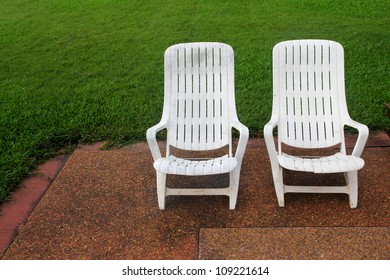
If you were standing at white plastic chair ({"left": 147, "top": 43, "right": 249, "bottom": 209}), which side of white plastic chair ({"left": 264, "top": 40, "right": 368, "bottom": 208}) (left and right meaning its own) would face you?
right

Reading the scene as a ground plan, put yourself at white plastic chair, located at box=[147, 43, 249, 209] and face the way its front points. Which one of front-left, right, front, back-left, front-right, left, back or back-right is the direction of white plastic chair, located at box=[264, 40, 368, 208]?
left

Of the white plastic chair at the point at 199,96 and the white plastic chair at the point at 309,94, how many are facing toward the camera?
2

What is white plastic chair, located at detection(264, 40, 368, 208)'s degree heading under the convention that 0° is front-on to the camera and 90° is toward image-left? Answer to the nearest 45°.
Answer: approximately 0°

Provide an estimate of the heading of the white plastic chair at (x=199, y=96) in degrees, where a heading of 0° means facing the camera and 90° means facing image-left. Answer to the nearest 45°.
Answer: approximately 0°
